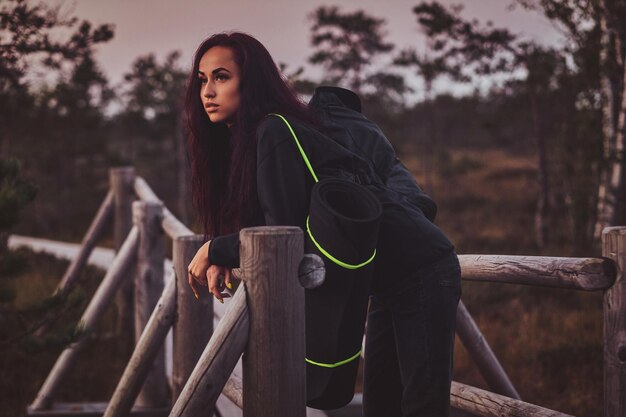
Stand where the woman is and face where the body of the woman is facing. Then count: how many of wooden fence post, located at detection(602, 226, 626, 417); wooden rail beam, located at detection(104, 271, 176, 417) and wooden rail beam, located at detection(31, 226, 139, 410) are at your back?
1

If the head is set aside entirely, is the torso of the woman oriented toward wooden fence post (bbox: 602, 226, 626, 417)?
no

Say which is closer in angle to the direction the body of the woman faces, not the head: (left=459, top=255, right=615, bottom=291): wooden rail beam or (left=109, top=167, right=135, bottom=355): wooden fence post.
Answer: the wooden fence post

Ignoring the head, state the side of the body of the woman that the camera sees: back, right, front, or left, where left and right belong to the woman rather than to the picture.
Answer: left

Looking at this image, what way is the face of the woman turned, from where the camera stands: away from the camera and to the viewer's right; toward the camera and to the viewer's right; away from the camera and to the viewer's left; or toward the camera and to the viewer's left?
toward the camera and to the viewer's left

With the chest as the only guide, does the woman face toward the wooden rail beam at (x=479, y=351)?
no
